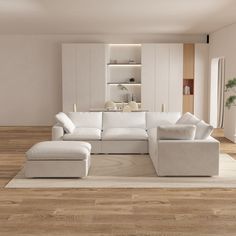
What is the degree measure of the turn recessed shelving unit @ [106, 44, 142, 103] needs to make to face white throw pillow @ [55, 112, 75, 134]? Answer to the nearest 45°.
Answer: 0° — it already faces it

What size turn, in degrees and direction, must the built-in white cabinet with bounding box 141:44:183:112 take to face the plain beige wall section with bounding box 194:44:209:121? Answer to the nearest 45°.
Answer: approximately 90° to its left

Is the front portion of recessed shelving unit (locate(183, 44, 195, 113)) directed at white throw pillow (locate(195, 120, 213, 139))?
yes

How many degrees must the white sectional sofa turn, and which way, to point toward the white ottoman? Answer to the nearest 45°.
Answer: approximately 45° to its right

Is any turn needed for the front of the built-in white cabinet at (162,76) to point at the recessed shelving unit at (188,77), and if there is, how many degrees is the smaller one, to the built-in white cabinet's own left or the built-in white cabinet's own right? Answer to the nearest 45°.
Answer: approximately 90° to the built-in white cabinet's own left

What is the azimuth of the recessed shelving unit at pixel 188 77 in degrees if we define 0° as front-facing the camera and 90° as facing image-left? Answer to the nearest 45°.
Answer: approximately 0°

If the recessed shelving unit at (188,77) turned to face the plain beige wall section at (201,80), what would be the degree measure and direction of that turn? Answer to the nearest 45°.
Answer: approximately 90° to its left

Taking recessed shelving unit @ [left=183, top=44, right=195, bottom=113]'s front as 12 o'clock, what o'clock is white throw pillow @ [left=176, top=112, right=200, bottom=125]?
The white throw pillow is roughly at 12 o'clock from the recessed shelving unit.
